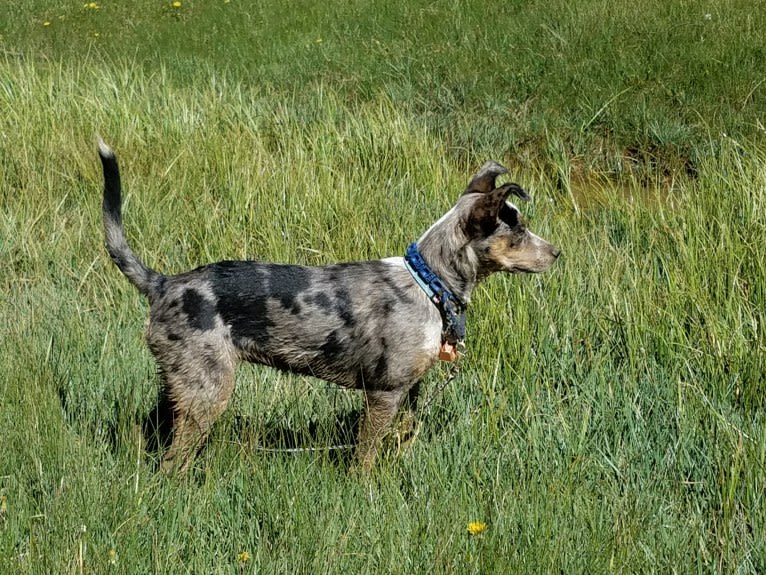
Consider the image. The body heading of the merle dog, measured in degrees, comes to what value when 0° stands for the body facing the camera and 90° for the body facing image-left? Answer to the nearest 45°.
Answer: approximately 270°

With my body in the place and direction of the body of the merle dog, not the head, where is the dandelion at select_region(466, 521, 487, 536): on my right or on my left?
on my right
